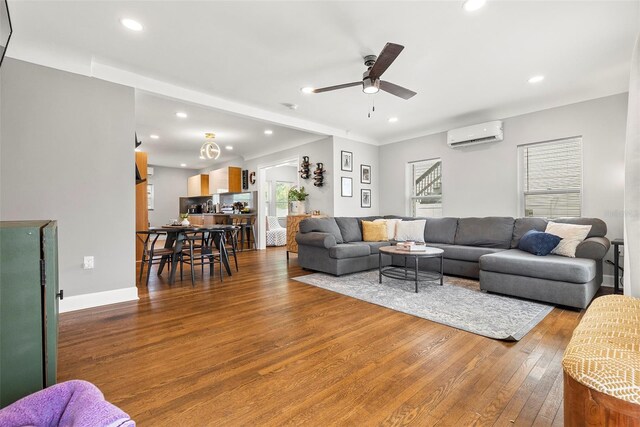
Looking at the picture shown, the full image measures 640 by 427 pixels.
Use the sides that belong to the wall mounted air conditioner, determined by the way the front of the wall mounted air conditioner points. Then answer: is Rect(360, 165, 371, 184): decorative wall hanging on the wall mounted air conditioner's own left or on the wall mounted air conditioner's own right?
on the wall mounted air conditioner's own right

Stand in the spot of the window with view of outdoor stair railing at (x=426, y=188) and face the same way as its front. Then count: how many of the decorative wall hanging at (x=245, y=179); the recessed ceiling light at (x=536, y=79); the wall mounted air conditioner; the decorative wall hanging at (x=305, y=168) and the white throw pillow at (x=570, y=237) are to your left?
3

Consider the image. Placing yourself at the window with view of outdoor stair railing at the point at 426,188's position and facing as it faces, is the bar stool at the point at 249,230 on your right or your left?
on your right

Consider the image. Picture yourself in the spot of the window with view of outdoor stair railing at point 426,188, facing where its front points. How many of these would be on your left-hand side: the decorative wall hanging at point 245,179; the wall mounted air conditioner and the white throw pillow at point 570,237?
2

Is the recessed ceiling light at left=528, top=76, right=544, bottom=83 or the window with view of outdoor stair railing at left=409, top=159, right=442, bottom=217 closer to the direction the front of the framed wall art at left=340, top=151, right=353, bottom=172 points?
the recessed ceiling light

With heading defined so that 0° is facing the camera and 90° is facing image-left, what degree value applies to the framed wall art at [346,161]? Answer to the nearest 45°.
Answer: approximately 315°
